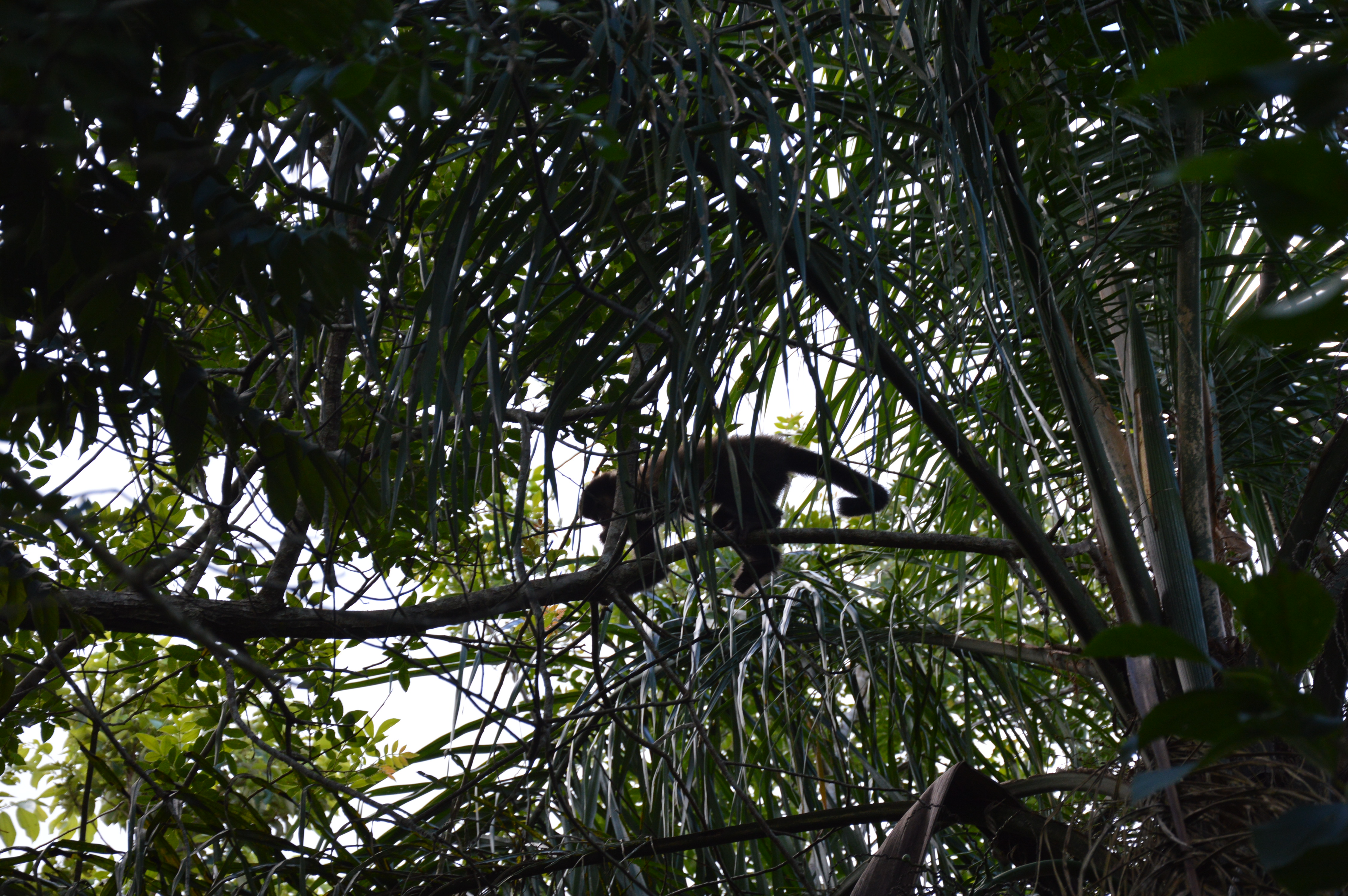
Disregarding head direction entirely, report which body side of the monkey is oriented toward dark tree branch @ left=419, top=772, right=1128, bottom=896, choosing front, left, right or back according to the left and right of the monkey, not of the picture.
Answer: left

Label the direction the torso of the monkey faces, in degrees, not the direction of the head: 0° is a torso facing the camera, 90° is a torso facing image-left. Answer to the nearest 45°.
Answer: approximately 90°
